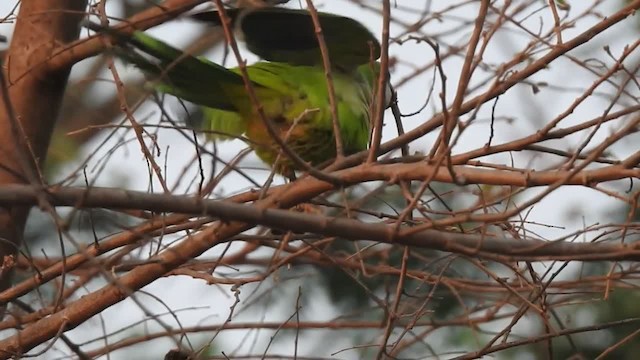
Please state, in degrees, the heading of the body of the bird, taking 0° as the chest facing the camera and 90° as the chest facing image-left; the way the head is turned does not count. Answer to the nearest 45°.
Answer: approximately 270°

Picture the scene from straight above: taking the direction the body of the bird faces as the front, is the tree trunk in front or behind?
behind
